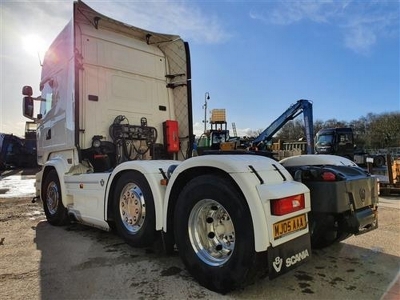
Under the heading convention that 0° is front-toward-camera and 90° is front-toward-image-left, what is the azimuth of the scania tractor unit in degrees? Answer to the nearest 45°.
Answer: approximately 135°

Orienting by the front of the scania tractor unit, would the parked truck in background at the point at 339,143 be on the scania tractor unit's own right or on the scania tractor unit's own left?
on the scania tractor unit's own right

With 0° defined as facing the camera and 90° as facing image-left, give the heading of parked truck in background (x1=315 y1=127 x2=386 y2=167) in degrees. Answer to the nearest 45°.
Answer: approximately 45°

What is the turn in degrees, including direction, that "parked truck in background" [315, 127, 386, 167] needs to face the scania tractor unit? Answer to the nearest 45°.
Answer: approximately 45° to its left
